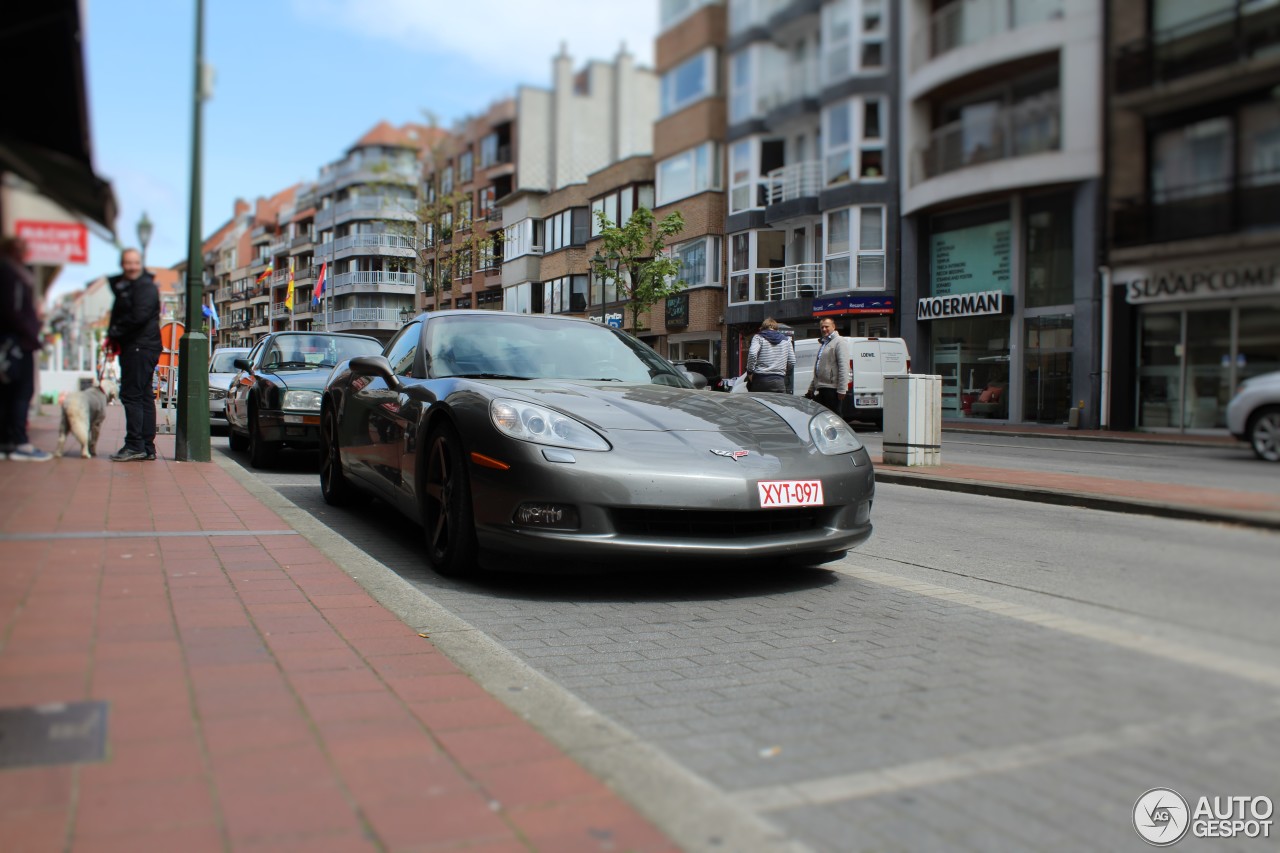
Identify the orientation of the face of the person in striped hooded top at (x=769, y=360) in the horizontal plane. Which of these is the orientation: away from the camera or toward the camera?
away from the camera

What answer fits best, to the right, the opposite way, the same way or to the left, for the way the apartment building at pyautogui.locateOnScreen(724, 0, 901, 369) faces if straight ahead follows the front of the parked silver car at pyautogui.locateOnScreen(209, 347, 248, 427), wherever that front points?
to the right

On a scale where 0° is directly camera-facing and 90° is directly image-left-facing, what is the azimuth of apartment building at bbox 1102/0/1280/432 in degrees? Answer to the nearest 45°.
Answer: approximately 45°

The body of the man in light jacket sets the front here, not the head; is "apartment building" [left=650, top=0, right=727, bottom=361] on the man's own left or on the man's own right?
on the man's own right

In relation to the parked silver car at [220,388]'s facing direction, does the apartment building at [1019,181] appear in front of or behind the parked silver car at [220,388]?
in front
